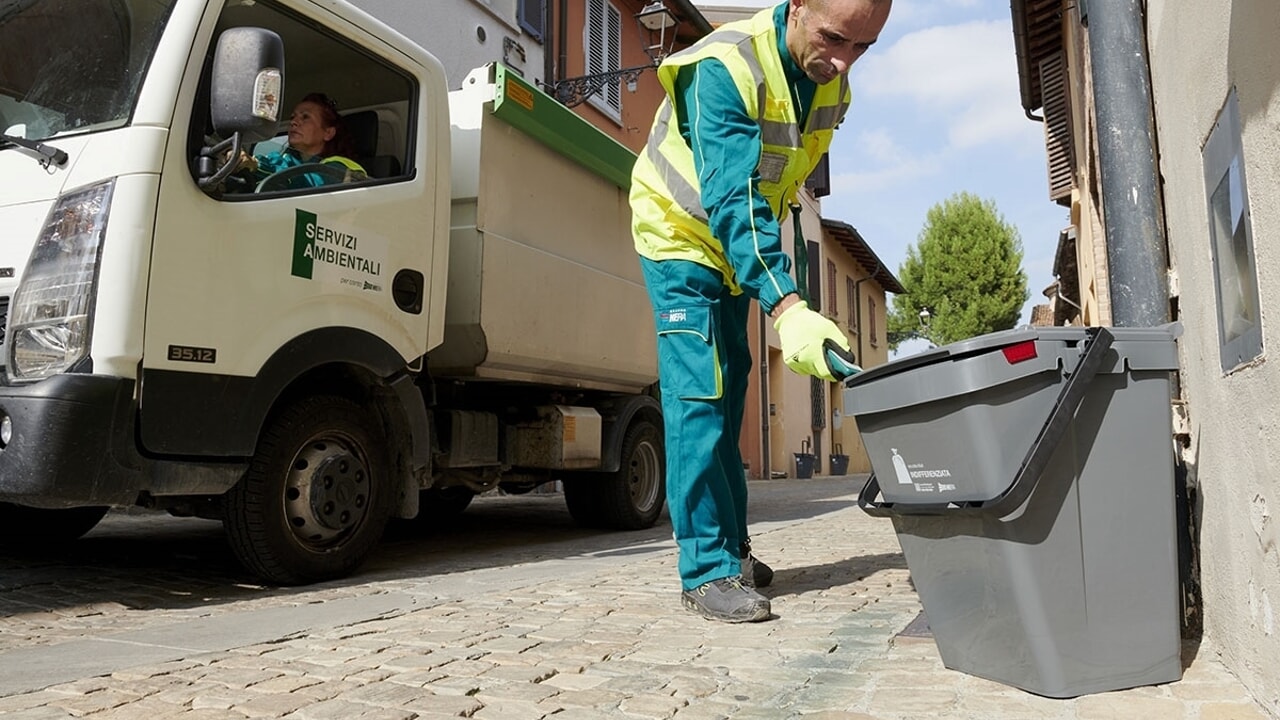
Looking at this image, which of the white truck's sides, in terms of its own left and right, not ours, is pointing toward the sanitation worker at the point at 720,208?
left

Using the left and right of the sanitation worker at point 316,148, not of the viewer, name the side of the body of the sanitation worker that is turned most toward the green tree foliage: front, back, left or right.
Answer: back

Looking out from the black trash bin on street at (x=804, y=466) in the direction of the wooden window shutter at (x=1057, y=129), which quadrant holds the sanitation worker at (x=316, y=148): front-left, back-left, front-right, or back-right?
front-right

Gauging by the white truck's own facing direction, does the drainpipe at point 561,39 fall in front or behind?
behind

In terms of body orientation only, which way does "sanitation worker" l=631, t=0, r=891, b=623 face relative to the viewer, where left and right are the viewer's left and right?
facing the viewer and to the right of the viewer

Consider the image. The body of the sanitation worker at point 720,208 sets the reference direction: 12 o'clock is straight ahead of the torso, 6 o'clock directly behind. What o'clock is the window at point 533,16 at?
The window is roughly at 7 o'clock from the sanitation worker.

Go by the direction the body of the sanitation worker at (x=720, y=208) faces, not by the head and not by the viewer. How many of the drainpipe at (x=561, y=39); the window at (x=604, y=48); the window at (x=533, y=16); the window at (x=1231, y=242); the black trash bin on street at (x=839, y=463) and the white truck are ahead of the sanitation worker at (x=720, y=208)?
1

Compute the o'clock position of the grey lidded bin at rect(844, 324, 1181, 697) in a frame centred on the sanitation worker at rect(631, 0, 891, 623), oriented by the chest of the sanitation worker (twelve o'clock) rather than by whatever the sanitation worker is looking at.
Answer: The grey lidded bin is roughly at 12 o'clock from the sanitation worker.

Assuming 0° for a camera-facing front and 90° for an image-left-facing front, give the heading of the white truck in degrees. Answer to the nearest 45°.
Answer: approximately 45°

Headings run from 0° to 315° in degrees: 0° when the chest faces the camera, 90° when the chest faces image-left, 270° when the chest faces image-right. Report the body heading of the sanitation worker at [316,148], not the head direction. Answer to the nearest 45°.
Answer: approximately 45°

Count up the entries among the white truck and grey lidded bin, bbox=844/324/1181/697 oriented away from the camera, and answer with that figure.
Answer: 0

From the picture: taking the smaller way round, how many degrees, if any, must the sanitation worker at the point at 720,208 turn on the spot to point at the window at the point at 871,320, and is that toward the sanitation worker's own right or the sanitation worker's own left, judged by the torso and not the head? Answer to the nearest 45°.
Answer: approximately 135° to the sanitation worker's own left

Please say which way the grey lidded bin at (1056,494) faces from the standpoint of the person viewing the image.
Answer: facing the viewer and to the left of the viewer

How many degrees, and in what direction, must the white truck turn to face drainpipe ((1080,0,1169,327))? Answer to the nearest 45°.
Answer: approximately 90° to its left

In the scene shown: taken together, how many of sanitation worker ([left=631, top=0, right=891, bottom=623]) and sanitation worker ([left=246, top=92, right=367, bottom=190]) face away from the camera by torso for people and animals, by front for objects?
0

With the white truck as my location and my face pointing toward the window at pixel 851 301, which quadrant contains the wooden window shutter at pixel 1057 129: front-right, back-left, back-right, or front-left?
front-right

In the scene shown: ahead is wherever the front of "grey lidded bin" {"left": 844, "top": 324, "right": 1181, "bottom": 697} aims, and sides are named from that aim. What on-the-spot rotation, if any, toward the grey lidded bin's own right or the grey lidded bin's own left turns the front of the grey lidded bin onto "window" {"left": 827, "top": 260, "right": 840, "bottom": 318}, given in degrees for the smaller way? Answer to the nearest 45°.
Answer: approximately 135° to the grey lidded bin's own right

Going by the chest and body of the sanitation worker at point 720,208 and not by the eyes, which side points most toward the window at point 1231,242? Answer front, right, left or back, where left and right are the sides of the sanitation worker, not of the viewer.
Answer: front
